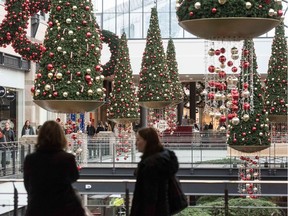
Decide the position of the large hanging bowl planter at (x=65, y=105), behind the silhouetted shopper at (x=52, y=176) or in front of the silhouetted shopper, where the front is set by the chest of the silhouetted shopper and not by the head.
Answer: in front

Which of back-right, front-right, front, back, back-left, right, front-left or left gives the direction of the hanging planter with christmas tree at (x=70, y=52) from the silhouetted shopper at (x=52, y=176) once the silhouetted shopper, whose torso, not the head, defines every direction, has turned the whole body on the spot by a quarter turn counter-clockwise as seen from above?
right

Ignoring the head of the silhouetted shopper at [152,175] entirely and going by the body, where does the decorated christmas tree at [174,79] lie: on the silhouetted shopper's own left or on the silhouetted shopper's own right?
on the silhouetted shopper's own right

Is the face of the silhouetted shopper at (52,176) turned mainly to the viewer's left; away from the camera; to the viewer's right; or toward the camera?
away from the camera

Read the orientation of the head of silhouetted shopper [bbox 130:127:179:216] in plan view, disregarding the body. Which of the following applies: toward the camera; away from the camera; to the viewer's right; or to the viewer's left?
to the viewer's left

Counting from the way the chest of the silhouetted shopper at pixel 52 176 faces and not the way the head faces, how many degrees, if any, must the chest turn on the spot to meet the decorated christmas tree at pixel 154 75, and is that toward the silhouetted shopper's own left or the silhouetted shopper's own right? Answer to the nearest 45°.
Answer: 0° — they already face it

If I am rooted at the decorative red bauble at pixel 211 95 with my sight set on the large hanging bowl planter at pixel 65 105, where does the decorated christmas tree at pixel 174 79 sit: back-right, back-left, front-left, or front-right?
front-right

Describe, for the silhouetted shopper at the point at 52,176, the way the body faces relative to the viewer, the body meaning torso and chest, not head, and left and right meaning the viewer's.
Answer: facing away from the viewer
